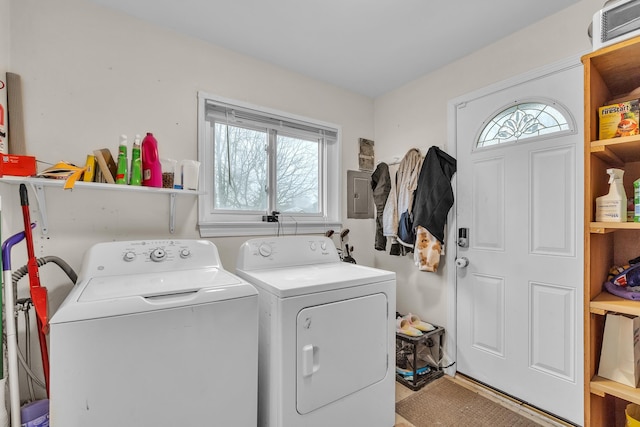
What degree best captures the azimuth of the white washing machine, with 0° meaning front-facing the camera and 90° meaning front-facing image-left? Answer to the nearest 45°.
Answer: approximately 0°

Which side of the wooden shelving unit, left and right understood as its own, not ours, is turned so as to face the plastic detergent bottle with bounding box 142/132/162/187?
front

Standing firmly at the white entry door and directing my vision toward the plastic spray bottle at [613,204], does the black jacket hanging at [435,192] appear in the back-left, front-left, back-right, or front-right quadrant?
back-right

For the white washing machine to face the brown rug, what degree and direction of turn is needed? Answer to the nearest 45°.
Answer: approximately 90° to its left

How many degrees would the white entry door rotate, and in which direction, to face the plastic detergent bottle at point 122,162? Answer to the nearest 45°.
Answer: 0° — it already faces it

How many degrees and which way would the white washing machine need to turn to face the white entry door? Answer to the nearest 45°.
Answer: approximately 90° to its left

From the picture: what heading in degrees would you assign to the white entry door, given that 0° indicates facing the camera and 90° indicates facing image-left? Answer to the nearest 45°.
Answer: approximately 45°

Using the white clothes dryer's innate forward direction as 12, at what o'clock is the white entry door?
The white entry door is roughly at 10 o'clock from the white clothes dryer.

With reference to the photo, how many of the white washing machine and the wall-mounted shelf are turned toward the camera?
2

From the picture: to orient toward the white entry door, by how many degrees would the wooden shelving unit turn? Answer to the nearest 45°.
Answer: approximately 90° to its right

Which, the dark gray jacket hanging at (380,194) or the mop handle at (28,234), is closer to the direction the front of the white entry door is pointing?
the mop handle
